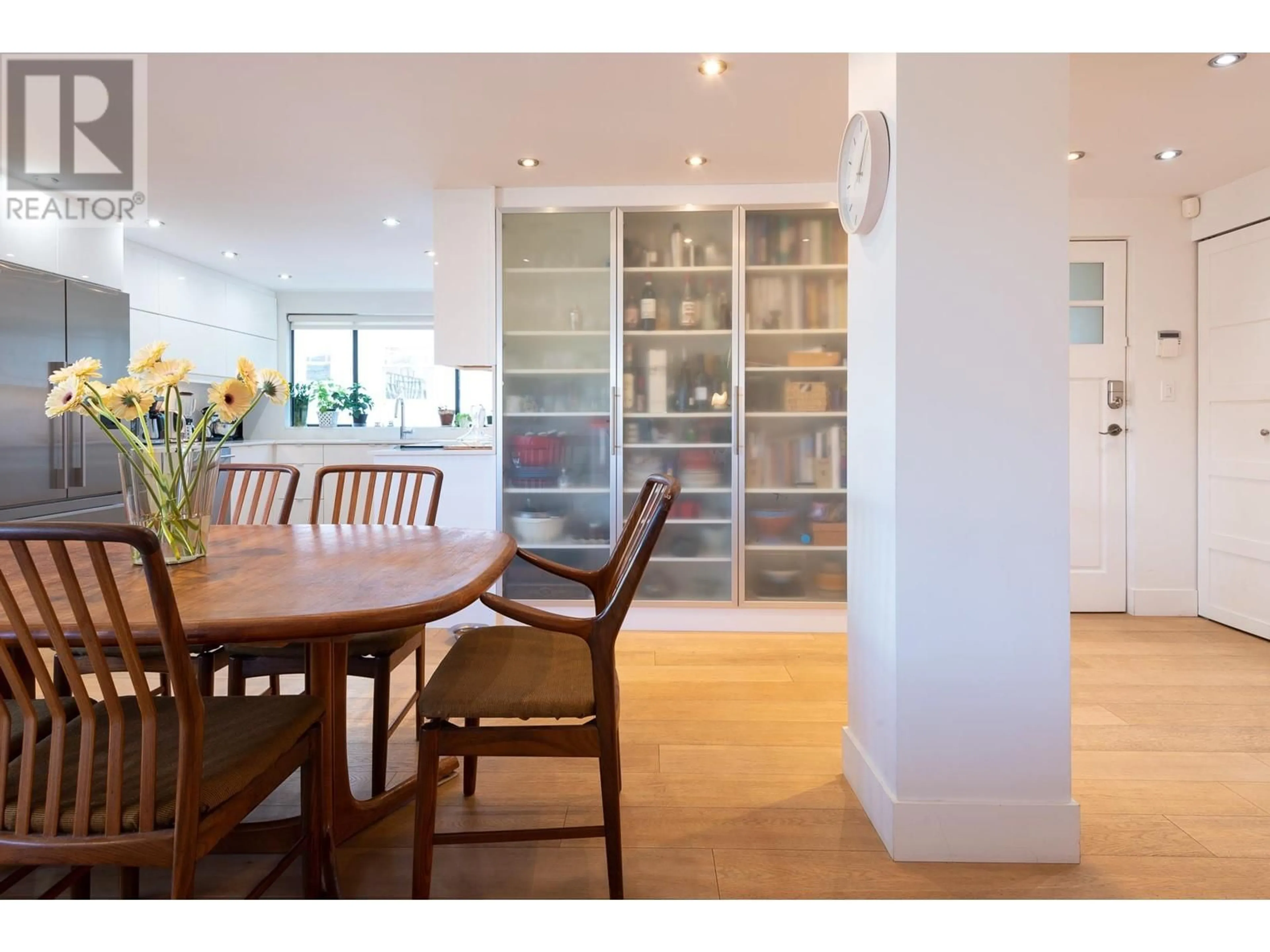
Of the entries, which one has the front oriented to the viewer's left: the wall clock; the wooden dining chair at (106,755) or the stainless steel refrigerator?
the wall clock

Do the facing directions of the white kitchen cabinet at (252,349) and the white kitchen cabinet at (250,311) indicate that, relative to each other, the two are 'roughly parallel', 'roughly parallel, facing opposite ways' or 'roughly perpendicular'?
roughly parallel

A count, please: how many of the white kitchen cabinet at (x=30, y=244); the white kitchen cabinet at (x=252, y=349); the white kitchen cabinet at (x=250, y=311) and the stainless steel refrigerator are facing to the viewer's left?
0

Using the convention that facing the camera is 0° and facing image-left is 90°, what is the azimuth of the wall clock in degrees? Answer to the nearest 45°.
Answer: approximately 90°

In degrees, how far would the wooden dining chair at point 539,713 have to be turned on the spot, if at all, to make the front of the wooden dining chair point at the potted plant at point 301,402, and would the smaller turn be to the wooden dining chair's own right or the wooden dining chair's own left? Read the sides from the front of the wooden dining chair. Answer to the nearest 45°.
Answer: approximately 90° to the wooden dining chair's own right

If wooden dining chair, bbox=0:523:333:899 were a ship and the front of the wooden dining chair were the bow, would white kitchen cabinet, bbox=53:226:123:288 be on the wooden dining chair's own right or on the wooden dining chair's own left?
on the wooden dining chair's own left

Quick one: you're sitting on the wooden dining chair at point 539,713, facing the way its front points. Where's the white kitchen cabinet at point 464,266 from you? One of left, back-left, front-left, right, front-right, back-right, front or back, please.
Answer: right

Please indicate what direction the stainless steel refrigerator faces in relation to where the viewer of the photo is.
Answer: facing the viewer and to the right of the viewer

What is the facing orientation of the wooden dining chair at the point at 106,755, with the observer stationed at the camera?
facing away from the viewer and to the right of the viewer

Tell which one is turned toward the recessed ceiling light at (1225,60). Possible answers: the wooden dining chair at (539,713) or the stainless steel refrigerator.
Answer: the stainless steel refrigerator

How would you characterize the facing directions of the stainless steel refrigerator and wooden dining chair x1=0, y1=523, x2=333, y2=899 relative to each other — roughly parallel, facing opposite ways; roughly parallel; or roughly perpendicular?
roughly perpendicular
